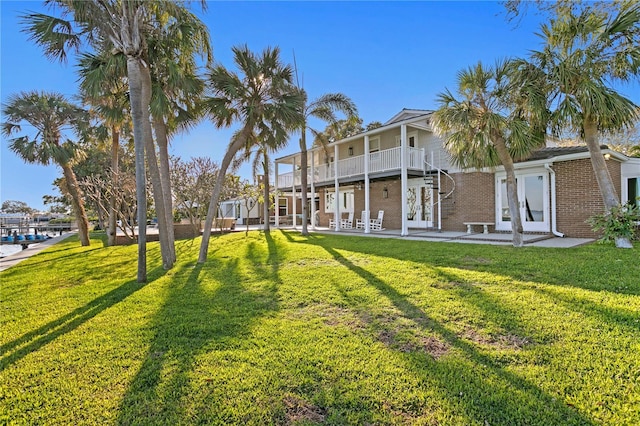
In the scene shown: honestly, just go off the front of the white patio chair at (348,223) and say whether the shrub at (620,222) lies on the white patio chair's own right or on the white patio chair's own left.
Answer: on the white patio chair's own left

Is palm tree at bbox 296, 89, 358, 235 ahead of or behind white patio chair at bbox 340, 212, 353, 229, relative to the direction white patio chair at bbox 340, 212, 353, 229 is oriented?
ahead

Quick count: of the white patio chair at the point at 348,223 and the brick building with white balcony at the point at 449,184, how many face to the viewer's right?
0

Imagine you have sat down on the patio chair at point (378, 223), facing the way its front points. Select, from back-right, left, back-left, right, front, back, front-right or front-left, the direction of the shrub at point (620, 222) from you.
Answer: left

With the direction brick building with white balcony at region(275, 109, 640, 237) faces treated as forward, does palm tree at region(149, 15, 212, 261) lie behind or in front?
in front

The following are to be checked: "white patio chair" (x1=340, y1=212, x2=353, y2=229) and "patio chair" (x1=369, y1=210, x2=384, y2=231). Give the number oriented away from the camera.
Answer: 0

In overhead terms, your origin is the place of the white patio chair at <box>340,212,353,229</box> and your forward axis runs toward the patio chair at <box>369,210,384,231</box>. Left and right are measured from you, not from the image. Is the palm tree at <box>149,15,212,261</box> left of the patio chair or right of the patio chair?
right

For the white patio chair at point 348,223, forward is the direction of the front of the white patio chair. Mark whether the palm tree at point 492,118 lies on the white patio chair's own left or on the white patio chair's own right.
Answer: on the white patio chair's own left

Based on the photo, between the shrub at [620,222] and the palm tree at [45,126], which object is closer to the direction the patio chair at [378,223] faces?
the palm tree

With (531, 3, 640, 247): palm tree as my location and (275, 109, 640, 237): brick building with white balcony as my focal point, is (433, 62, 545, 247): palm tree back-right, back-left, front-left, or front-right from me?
front-left

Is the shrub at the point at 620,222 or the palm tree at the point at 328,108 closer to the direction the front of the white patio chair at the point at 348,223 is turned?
the palm tree

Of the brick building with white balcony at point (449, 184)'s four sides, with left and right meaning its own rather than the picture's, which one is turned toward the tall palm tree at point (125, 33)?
front

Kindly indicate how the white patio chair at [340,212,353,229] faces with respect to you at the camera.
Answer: facing the viewer and to the left of the viewer

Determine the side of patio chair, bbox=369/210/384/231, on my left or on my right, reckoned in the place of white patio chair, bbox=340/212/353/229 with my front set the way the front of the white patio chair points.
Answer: on my left

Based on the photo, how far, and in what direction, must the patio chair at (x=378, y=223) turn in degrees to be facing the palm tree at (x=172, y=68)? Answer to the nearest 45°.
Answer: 0° — it already faces it
